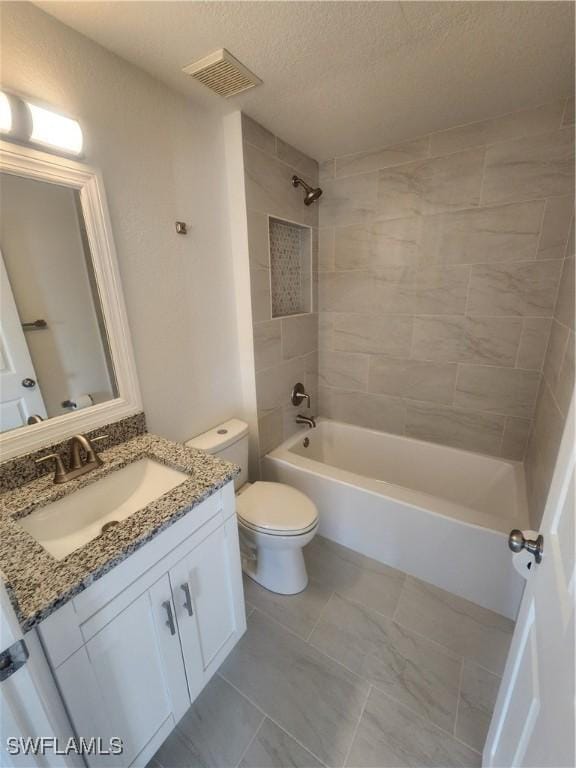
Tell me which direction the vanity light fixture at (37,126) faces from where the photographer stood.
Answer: facing the viewer and to the right of the viewer

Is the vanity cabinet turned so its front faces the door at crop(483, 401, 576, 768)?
yes

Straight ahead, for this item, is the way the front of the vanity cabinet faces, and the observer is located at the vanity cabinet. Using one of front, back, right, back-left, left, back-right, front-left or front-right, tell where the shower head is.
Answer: left

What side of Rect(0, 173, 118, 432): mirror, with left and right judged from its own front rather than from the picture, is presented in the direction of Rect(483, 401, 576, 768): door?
front

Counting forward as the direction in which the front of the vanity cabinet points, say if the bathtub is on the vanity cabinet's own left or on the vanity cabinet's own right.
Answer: on the vanity cabinet's own left

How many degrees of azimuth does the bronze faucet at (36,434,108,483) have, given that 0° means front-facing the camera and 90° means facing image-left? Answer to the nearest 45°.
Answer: approximately 315°

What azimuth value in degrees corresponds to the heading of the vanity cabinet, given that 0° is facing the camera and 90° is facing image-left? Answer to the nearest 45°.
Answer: approximately 315°

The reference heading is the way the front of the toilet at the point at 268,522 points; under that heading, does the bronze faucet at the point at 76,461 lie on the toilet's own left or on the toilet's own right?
on the toilet's own right

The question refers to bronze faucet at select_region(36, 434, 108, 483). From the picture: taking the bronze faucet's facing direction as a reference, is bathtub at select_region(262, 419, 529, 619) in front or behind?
in front
